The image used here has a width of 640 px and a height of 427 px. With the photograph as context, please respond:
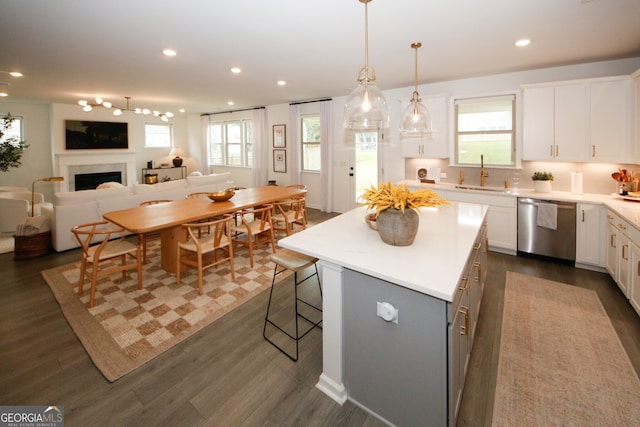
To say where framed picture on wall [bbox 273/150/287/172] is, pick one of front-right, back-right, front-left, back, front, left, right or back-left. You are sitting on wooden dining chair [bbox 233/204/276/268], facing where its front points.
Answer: front-right

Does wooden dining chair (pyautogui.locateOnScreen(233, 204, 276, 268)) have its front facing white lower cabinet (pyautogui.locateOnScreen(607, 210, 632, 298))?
no

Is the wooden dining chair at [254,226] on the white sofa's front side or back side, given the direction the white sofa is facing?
on the back side

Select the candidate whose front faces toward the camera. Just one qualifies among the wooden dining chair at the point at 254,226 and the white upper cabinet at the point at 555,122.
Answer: the white upper cabinet

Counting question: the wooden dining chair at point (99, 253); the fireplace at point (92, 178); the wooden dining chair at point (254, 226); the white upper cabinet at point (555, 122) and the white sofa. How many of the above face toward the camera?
2

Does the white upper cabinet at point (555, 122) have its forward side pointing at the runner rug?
yes

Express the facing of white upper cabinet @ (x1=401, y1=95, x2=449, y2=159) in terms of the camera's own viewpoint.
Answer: facing the viewer

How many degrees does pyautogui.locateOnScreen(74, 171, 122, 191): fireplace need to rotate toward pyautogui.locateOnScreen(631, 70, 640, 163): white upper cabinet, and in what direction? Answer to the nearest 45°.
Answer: approximately 45° to its left

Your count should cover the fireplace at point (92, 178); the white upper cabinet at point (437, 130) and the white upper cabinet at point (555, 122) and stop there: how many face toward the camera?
3

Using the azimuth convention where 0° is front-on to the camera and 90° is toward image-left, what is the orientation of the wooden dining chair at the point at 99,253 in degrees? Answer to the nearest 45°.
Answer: approximately 225°

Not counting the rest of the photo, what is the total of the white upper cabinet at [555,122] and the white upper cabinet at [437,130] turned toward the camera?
2

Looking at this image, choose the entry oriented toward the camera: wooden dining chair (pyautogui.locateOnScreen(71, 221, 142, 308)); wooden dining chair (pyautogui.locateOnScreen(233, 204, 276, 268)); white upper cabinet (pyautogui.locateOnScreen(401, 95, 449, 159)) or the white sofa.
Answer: the white upper cabinet

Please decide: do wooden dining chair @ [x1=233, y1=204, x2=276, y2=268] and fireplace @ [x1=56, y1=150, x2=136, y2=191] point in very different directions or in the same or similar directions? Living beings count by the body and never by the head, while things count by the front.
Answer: very different directions

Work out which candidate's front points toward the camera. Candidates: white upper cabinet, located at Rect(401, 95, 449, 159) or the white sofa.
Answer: the white upper cabinet
